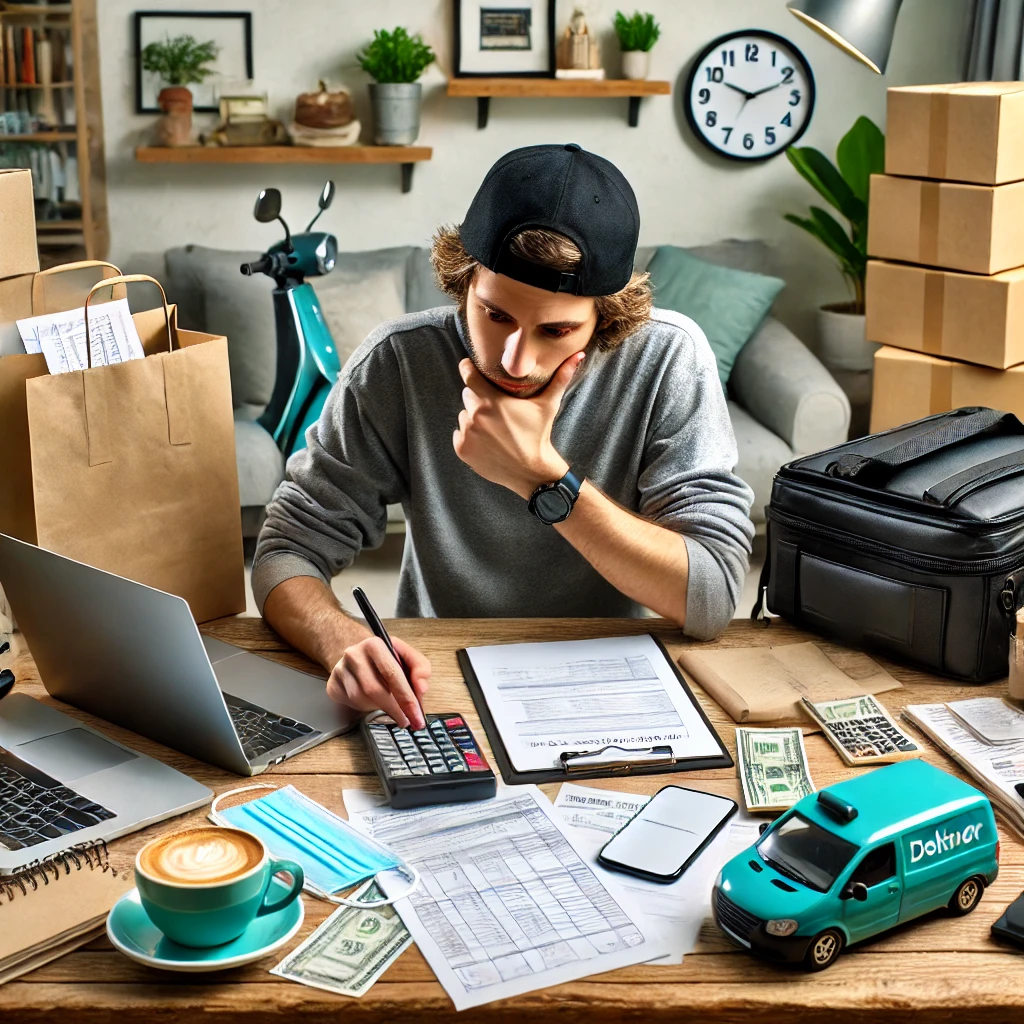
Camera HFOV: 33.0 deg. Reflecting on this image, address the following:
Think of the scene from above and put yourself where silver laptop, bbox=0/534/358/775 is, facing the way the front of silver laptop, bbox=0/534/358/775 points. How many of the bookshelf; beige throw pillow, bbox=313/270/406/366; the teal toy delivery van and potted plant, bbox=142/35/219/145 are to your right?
1

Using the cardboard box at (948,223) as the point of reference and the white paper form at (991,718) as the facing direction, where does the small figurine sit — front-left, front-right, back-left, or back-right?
back-right

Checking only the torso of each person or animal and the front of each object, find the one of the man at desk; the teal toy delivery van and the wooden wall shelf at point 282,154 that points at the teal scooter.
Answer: the wooden wall shelf

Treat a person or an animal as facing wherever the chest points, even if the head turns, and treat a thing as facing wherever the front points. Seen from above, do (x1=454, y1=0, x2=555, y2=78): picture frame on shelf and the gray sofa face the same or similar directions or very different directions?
same or similar directions

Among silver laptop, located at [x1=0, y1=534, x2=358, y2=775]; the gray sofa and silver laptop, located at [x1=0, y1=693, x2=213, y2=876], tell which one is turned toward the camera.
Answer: the gray sofa

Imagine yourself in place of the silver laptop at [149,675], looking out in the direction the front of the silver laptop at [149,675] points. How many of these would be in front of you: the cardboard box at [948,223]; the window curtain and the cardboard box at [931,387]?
3

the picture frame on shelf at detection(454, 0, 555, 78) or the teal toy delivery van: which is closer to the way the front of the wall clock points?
the teal toy delivery van

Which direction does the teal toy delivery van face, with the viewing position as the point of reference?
facing the viewer and to the left of the viewer

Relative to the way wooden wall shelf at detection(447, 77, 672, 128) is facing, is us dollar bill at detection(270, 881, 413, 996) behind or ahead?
ahead

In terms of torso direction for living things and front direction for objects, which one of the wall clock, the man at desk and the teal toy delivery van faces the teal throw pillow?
the wall clock

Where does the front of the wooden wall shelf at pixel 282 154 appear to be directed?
toward the camera

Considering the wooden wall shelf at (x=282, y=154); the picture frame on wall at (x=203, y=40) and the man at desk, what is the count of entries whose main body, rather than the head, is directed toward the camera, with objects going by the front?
3

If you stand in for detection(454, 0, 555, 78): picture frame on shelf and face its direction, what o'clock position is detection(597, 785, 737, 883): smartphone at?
The smartphone is roughly at 12 o'clock from the picture frame on shelf.

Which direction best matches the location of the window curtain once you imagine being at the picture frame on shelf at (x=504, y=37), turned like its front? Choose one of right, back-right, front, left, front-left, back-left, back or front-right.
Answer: left

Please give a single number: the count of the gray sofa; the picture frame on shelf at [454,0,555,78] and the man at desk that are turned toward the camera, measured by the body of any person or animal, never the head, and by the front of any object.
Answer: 3

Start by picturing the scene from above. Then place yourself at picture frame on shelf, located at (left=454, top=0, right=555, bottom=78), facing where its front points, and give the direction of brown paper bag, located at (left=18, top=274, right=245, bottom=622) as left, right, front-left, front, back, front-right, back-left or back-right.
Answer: front

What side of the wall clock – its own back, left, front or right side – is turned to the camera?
front
